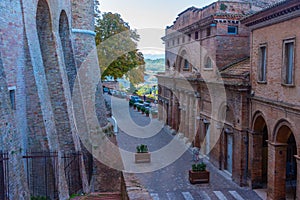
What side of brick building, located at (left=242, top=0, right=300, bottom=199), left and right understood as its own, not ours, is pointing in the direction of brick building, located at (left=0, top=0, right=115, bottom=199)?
front

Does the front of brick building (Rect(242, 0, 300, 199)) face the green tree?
no

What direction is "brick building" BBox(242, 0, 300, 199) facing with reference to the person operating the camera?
facing the viewer and to the left of the viewer

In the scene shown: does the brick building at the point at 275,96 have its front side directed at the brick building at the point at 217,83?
no
